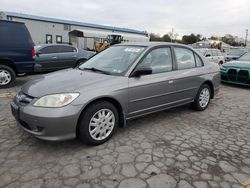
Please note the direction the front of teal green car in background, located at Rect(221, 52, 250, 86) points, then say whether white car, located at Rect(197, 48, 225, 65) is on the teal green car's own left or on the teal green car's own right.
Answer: on the teal green car's own right

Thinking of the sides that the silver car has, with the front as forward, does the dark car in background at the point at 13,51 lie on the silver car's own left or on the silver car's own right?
on the silver car's own right

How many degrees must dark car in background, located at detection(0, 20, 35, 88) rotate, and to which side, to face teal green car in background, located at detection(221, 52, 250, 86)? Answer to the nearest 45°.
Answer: approximately 180°

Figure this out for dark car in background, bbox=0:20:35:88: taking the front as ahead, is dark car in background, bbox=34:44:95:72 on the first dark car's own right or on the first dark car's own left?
on the first dark car's own right

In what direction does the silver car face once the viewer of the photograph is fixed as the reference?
facing the viewer and to the left of the viewer

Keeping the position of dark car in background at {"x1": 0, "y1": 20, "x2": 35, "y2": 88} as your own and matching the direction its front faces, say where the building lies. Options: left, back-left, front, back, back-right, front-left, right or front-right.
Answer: right

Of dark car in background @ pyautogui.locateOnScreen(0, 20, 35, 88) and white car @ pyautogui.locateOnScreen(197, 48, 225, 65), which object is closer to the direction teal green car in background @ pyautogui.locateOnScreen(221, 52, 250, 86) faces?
the dark car in background

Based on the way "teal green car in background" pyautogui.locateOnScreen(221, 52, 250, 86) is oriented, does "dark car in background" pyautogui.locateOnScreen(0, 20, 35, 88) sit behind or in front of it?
in front

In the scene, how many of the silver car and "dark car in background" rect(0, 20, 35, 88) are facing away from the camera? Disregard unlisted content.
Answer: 0

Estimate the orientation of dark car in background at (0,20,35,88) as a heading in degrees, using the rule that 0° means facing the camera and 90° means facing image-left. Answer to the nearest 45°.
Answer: approximately 90°
